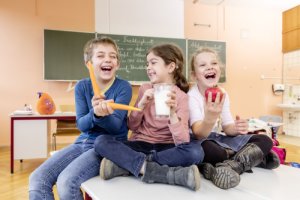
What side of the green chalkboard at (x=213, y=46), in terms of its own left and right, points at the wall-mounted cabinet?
left

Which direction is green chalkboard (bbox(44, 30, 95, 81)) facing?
toward the camera

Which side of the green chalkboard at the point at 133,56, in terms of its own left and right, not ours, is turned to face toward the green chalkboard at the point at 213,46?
left

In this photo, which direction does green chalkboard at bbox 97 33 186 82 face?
toward the camera

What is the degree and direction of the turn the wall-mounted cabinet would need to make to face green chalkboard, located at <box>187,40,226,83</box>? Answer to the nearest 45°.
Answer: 0° — it already faces it

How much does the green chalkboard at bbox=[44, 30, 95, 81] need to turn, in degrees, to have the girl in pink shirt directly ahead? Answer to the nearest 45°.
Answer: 0° — it already faces them

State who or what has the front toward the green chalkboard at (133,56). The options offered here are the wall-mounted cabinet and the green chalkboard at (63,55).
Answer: the wall-mounted cabinet

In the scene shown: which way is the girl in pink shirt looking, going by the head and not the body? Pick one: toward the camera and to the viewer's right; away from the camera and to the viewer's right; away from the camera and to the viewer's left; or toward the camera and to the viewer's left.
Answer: toward the camera and to the viewer's left

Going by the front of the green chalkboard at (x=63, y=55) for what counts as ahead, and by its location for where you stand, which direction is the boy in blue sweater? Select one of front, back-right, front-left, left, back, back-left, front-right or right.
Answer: front

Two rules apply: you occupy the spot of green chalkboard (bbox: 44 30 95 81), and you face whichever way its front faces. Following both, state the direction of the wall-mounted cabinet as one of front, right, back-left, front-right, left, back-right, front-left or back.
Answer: left

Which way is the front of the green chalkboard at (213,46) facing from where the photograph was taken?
facing the viewer

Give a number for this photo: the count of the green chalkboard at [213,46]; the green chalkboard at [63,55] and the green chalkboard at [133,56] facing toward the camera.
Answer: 3

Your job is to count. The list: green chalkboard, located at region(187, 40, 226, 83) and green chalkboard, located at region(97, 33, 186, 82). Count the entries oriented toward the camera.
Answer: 2

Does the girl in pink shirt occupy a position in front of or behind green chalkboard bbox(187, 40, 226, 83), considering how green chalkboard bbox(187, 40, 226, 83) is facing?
in front

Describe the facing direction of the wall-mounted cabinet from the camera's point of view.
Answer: facing the viewer and to the left of the viewer
